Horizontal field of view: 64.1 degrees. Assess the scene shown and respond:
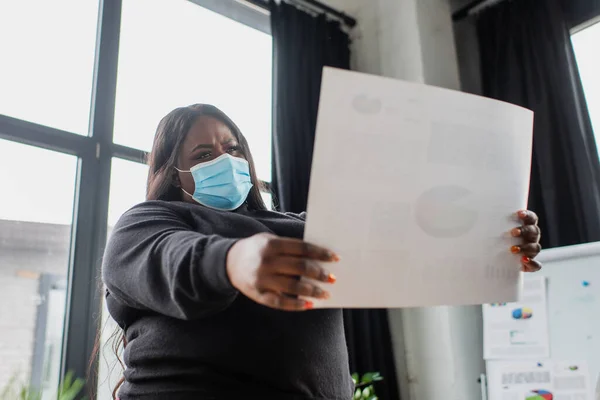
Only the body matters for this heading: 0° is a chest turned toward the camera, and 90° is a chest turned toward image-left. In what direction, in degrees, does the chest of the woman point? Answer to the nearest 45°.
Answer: approximately 315°

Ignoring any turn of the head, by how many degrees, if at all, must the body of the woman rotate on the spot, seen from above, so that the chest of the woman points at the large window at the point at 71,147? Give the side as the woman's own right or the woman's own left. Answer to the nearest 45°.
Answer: approximately 180°

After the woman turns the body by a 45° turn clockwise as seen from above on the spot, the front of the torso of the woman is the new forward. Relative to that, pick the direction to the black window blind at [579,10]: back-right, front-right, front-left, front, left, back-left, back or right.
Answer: back-left
